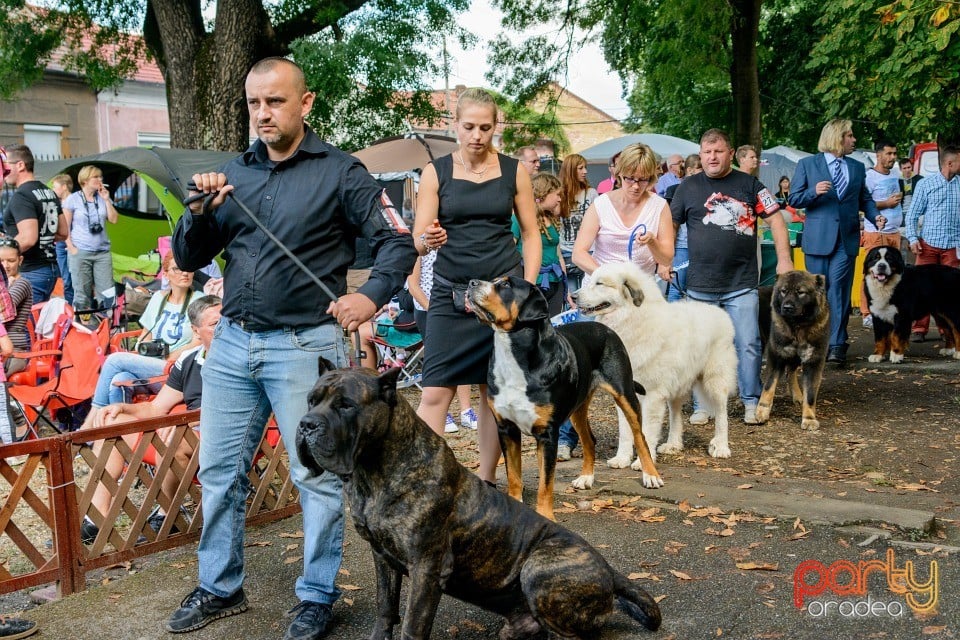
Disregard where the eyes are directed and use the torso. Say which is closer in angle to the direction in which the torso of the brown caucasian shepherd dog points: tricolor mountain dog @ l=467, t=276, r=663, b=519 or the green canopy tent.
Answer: the tricolor mountain dog

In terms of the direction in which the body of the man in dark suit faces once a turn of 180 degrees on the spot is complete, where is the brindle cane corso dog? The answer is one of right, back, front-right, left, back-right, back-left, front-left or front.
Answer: back

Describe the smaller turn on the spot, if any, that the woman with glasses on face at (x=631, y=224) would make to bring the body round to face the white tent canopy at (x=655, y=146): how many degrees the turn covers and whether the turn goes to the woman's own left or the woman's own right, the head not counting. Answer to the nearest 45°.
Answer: approximately 180°

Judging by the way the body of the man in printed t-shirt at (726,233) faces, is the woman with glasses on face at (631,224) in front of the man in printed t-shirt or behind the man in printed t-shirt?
in front

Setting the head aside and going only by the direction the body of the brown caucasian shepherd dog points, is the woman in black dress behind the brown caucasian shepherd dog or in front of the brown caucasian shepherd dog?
in front

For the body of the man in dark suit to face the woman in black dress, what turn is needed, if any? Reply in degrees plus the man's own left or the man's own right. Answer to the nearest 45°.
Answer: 0° — they already face them

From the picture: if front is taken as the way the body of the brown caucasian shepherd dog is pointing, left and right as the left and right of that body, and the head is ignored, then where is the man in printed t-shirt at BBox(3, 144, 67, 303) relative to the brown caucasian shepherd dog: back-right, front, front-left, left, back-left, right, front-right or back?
right

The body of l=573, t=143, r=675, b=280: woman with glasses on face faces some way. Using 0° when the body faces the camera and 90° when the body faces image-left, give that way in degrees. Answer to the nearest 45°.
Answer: approximately 0°

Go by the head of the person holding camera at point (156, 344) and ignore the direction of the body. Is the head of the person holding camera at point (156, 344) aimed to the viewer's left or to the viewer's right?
to the viewer's right

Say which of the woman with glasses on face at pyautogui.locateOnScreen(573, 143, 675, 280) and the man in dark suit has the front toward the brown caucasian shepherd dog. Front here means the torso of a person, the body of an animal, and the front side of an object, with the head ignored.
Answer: the man in dark suit

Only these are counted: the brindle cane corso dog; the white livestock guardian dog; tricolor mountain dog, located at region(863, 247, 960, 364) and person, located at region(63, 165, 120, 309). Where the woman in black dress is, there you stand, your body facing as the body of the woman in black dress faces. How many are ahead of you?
1

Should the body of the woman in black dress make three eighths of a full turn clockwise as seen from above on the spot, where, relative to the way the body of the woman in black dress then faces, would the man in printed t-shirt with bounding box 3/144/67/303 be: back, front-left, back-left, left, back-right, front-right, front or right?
front
